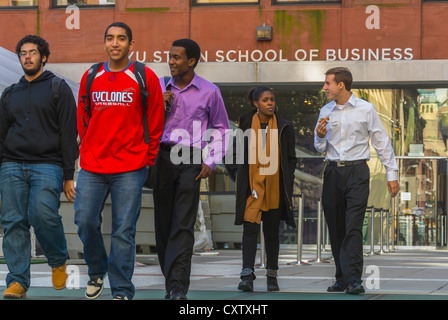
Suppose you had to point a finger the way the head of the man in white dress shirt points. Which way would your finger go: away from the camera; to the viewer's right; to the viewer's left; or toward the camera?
to the viewer's left

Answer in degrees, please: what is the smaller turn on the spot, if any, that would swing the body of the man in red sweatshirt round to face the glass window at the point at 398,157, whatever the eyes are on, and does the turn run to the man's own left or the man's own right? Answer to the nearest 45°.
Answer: approximately 135° to the man's own left

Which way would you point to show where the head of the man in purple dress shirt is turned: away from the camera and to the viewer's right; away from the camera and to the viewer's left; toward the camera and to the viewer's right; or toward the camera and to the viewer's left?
toward the camera and to the viewer's left

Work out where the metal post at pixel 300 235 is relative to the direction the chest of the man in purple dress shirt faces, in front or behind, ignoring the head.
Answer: behind

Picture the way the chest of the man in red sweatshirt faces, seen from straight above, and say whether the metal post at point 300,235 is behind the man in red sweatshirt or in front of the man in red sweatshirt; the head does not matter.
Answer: behind

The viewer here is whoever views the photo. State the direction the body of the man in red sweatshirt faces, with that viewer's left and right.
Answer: facing the viewer

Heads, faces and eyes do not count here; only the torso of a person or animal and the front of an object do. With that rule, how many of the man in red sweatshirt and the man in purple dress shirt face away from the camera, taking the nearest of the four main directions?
0

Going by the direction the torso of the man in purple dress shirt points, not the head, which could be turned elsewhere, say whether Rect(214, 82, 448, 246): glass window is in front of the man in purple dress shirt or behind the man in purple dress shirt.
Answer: behind

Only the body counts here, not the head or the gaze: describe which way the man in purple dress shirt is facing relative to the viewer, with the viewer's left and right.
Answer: facing the viewer and to the left of the viewer
